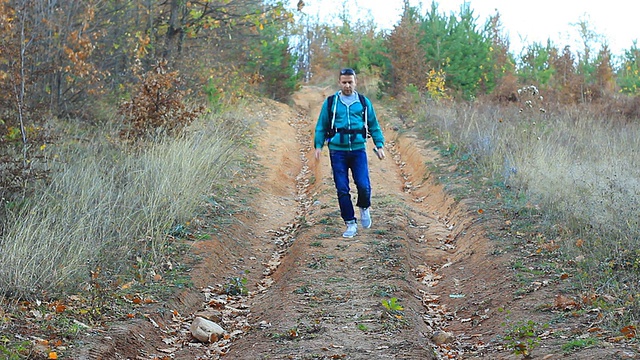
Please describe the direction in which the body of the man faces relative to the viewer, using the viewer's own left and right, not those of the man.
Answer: facing the viewer

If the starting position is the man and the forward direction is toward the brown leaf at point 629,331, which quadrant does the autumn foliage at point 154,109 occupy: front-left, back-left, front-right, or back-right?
back-right

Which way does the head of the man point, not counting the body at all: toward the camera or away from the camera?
toward the camera

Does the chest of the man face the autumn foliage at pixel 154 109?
no

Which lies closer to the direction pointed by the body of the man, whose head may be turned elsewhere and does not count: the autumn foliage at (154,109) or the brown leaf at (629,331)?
the brown leaf

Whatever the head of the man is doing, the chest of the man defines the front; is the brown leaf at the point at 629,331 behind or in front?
in front
